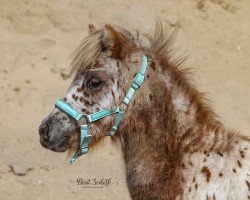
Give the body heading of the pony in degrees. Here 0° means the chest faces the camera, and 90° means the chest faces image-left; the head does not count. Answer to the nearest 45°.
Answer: approximately 90°
